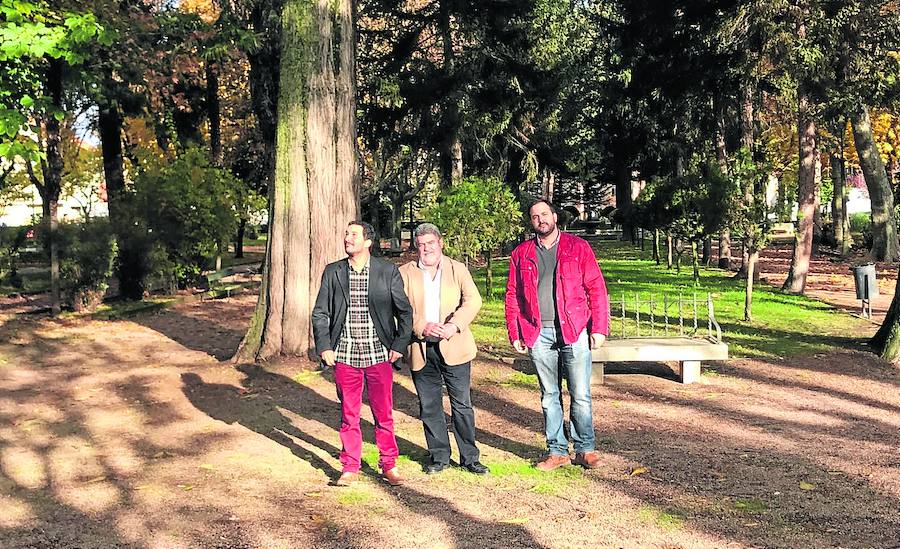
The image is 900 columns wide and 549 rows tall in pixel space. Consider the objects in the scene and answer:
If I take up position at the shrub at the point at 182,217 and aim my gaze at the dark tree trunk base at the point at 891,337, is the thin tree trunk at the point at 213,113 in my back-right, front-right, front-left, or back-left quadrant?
back-left

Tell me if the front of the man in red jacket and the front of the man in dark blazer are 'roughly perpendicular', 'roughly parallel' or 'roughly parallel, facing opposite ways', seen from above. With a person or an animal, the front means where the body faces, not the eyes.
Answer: roughly parallel

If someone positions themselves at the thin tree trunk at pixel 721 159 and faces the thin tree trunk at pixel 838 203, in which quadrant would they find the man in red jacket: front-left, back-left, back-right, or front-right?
back-right

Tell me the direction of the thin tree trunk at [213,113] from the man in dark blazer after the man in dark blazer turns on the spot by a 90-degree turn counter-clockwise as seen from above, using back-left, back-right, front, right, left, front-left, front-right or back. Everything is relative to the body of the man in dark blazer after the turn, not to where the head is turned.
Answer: left

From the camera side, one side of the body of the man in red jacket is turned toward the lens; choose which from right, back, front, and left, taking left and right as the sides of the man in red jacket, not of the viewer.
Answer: front

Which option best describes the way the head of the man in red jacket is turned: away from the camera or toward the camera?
toward the camera

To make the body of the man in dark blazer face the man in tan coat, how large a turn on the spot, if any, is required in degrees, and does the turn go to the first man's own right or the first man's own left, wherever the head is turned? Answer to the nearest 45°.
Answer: approximately 90° to the first man's own left

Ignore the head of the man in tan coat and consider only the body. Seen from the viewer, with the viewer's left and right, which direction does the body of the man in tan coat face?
facing the viewer

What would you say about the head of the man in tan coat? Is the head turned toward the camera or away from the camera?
toward the camera

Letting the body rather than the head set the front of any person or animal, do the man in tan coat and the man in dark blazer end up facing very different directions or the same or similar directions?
same or similar directions

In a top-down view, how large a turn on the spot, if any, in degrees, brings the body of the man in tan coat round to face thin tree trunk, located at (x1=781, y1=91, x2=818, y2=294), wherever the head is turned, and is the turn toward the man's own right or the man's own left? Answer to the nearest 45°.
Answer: approximately 135° to the man's own left

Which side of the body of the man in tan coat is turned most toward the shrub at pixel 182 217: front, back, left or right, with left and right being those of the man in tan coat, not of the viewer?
back
